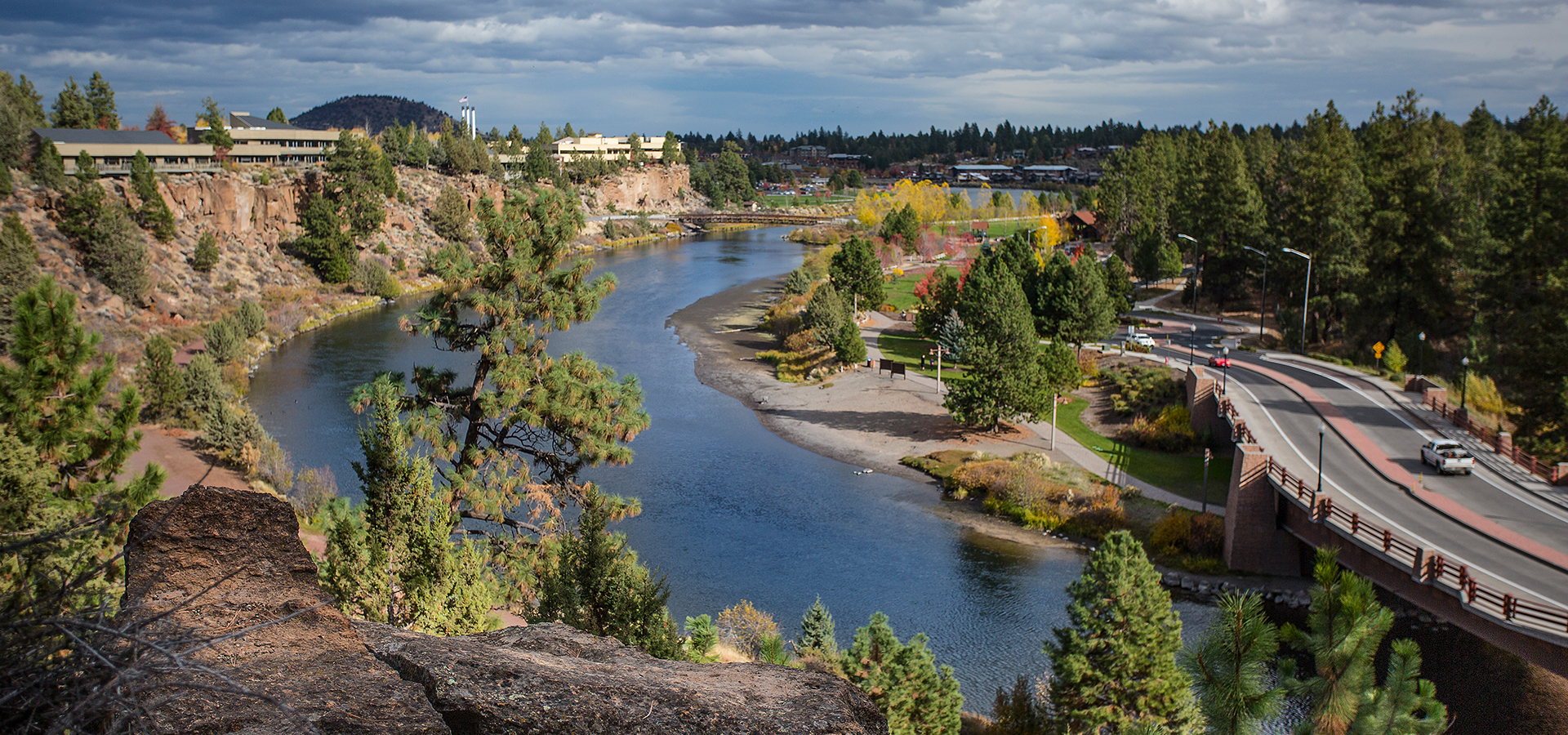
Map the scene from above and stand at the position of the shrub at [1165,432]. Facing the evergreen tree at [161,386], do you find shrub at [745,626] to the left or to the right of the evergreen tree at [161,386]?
left

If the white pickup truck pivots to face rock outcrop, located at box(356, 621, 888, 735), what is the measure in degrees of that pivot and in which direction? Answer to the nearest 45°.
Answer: approximately 135° to its left

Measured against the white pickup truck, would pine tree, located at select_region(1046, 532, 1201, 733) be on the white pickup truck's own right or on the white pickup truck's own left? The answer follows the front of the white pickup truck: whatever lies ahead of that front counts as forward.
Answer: on the white pickup truck's own left

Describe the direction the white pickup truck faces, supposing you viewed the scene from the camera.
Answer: facing away from the viewer and to the left of the viewer

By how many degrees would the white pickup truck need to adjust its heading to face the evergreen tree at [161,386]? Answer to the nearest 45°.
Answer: approximately 45° to its left

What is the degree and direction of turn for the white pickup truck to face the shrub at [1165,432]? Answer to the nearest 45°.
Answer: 0° — it already faces it

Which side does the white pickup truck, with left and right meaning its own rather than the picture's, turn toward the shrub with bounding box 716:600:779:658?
left

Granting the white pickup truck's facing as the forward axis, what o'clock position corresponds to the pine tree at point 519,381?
The pine tree is roughly at 9 o'clock from the white pickup truck.

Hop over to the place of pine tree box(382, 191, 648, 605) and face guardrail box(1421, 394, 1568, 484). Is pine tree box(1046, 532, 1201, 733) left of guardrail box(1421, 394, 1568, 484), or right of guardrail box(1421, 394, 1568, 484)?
right
